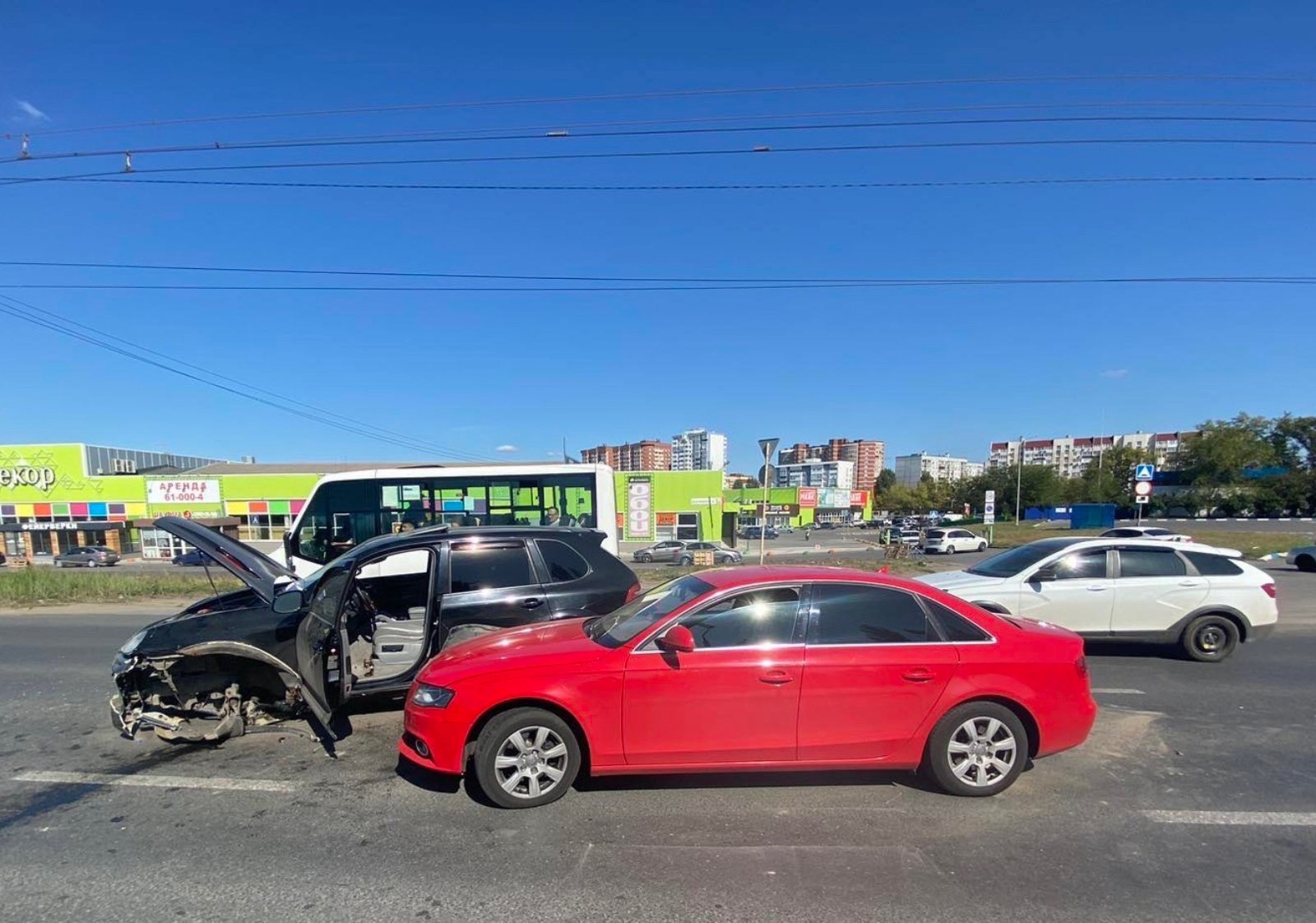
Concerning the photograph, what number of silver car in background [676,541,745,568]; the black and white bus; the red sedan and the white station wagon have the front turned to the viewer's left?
3

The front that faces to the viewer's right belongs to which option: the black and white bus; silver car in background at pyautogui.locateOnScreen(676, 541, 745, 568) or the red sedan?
the silver car in background

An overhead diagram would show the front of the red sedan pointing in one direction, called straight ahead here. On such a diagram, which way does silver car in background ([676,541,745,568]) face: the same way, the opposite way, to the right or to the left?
the opposite way

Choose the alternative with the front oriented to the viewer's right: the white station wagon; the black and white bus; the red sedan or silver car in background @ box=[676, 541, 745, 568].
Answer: the silver car in background

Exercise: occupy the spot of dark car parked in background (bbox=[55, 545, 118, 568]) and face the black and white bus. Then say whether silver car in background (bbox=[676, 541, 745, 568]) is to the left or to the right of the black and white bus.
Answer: left

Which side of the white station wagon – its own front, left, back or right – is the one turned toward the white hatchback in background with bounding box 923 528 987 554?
right

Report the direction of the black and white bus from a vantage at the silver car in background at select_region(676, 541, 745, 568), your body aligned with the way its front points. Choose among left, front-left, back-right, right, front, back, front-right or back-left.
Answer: right

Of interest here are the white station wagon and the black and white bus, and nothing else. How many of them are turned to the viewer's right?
0

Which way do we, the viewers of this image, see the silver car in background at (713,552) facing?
facing to the right of the viewer

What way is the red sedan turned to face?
to the viewer's left

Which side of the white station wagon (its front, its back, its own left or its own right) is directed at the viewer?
left

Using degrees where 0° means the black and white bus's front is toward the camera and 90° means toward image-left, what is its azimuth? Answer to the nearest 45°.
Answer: approximately 90°

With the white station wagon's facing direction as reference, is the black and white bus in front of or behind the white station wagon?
in front
